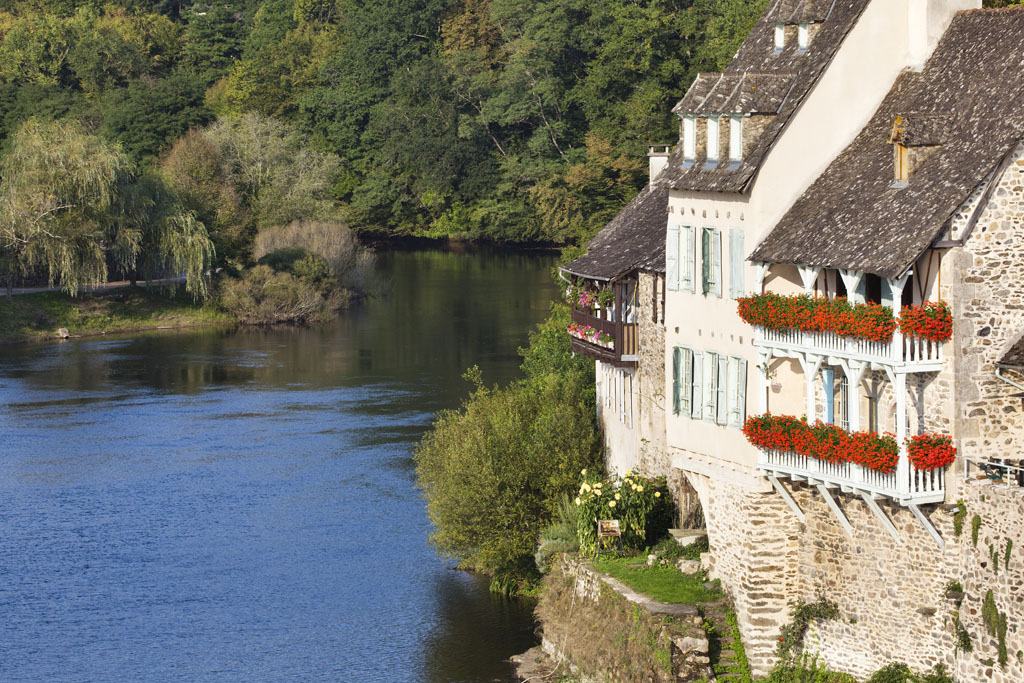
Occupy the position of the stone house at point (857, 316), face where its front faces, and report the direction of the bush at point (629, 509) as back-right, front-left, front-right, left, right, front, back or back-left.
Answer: right

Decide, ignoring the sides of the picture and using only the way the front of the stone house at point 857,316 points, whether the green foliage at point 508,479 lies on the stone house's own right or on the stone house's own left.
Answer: on the stone house's own right

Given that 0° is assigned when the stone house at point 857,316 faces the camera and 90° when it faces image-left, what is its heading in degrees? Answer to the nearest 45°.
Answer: approximately 45°

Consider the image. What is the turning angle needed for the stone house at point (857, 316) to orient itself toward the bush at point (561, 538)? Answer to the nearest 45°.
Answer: approximately 90° to its right
